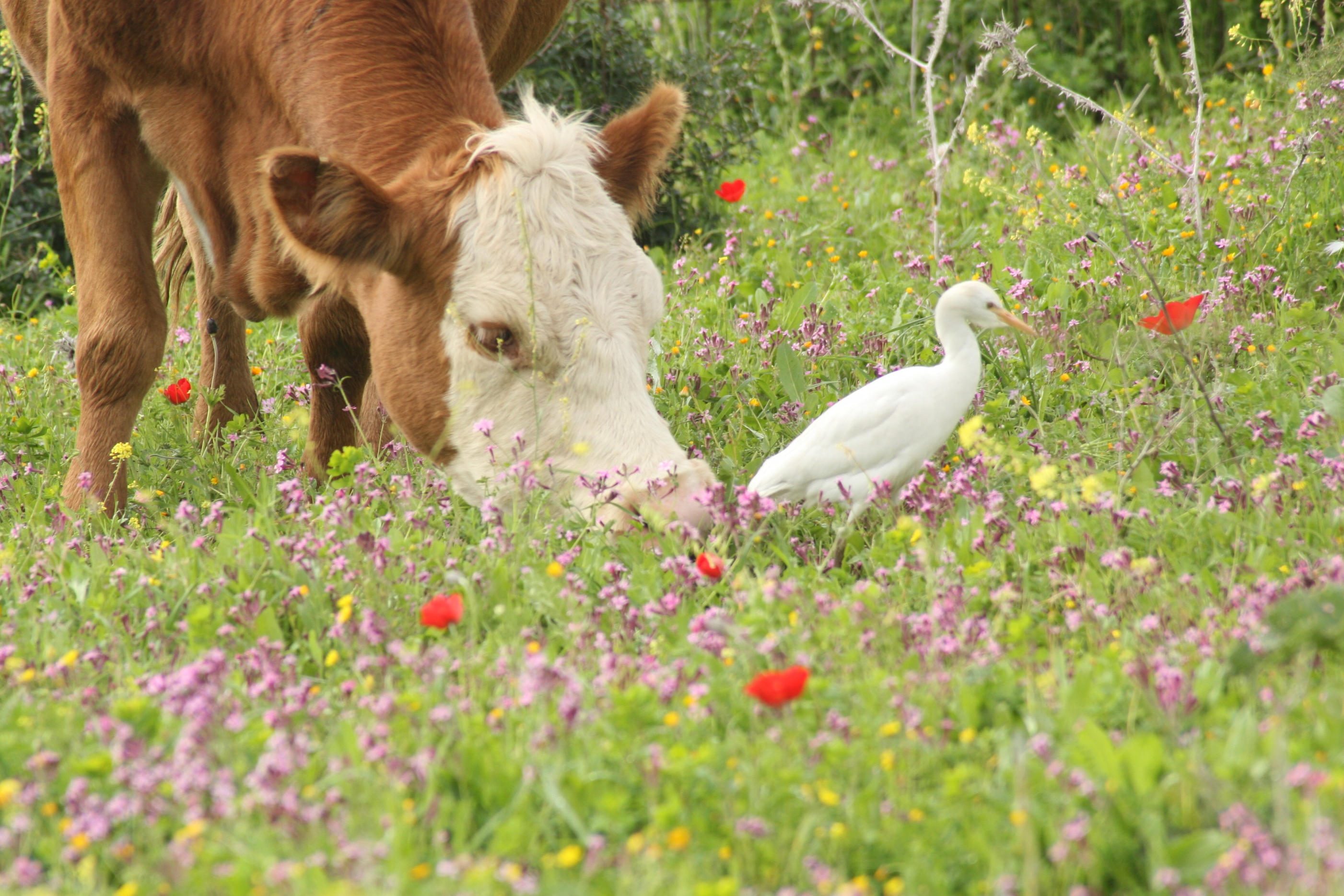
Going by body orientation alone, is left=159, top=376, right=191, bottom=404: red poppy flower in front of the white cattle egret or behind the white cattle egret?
behind

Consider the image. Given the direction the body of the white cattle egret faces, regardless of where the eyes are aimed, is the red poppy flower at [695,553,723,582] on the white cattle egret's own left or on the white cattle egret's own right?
on the white cattle egret's own right

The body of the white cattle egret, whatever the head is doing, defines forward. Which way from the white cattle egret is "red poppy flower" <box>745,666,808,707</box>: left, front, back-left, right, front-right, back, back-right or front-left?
right

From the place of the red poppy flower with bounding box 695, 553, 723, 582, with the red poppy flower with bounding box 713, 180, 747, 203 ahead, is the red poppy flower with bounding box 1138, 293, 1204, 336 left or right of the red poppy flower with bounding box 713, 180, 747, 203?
right

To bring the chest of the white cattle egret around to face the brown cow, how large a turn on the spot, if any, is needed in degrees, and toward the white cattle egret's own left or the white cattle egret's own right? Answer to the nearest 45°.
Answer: approximately 180°

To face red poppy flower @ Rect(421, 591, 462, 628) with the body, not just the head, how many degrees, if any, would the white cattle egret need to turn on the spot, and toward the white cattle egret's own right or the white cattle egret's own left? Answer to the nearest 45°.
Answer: approximately 135° to the white cattle egret's own right

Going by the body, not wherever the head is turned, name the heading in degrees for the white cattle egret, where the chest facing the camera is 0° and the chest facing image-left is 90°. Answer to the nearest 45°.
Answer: approximately 270°

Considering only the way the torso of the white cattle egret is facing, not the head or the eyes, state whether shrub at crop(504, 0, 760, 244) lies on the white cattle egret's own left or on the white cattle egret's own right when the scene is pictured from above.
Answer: on the white cattle egret's own left
